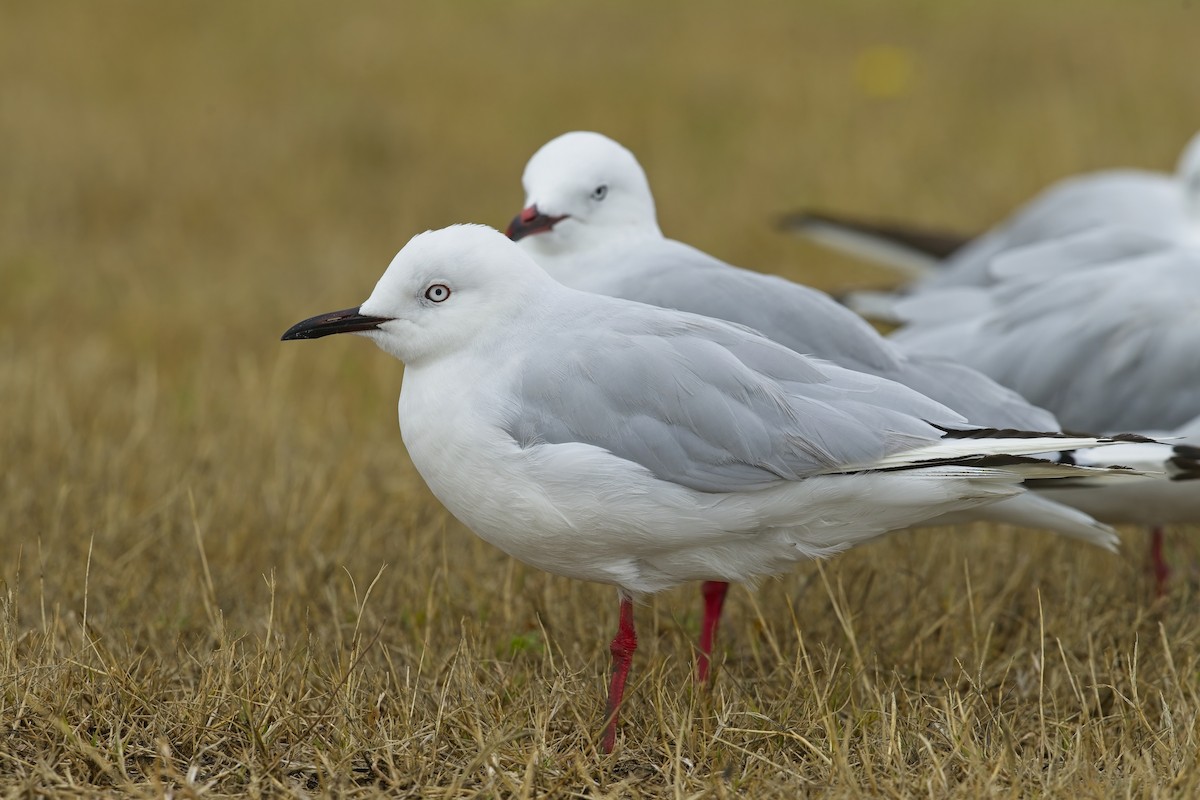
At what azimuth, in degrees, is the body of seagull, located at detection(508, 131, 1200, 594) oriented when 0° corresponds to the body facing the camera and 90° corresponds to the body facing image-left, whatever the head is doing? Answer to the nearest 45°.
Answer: approximately 90°

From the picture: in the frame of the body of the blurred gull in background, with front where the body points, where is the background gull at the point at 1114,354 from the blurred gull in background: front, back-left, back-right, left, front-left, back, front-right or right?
right

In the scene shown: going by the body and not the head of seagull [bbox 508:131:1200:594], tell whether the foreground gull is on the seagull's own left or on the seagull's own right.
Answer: on the seagull's own left

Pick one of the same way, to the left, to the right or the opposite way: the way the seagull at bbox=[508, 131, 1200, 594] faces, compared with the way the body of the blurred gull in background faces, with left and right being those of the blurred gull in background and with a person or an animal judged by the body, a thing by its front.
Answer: the opposite way

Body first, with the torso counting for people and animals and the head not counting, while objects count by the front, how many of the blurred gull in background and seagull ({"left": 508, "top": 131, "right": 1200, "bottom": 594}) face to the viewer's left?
1

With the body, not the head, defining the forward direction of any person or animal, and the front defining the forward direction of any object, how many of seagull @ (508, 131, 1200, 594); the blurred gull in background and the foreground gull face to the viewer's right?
1

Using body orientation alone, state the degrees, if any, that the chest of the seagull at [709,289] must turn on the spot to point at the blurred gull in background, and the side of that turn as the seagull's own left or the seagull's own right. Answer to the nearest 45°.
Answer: approximately 135° to the seagull's own right

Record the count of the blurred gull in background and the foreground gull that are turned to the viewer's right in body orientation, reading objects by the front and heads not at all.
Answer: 1

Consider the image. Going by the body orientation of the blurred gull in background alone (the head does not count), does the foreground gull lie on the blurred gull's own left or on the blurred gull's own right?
on the blurred gull's own right

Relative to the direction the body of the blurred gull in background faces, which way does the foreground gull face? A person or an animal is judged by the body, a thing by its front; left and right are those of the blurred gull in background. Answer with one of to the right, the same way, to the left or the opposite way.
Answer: the opposite way

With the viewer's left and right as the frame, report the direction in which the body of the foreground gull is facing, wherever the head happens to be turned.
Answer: facing to the left of the viewer

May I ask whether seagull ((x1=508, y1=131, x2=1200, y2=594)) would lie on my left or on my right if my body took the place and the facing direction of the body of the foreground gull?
on my right

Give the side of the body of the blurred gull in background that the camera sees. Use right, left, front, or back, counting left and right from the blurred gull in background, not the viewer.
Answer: right

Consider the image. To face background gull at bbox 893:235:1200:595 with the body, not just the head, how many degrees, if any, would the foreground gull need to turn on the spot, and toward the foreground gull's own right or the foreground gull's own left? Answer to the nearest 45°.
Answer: approximately 135° to the foreground gull's own right
